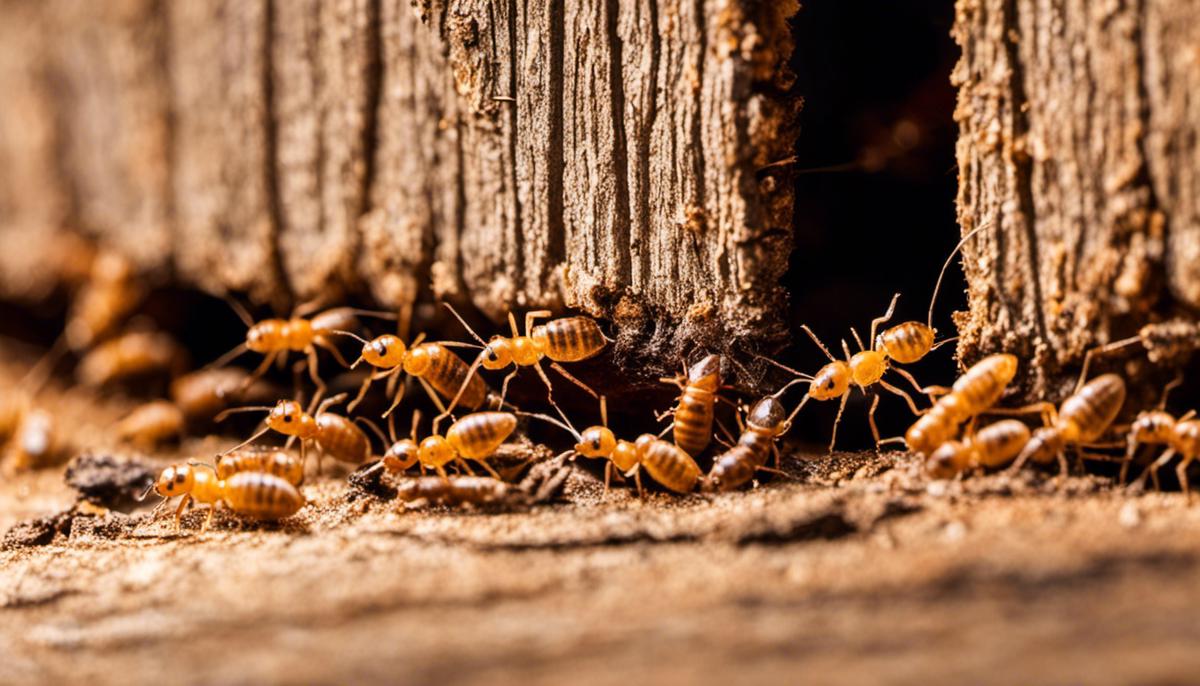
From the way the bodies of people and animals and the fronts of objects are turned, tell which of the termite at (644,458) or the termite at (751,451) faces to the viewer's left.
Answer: the termite at (644,458)

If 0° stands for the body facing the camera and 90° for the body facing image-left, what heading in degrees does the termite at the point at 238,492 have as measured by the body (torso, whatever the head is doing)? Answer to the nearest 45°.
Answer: approximately 90°

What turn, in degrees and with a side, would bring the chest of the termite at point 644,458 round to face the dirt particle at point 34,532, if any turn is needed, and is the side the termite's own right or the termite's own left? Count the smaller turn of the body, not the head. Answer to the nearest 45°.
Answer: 0° — it already faces it

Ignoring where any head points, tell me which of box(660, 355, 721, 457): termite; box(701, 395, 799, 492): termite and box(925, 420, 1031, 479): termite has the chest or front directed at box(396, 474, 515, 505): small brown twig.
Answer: box(925, 420, 1031, 479): termite

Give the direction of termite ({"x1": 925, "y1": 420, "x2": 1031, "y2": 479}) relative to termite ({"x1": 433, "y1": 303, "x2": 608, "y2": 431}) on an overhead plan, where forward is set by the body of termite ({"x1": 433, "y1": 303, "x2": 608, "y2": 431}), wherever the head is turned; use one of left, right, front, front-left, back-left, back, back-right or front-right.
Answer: back-left

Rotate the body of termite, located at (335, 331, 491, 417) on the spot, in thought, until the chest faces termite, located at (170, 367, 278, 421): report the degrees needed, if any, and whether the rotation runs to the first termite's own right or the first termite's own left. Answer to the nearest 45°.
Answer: approximately 45° to the first termite's own right

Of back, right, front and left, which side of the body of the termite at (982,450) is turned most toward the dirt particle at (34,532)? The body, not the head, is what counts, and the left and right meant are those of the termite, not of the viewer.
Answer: front

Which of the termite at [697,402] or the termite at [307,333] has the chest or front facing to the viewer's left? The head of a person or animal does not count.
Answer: the termite at [307,333]

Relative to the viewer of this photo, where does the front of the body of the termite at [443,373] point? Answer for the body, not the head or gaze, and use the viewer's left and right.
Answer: facing to the left of the viewer

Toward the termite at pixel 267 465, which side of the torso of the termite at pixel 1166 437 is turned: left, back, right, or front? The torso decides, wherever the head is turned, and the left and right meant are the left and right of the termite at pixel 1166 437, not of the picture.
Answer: front

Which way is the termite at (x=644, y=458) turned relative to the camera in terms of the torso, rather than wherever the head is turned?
to the viewer's left

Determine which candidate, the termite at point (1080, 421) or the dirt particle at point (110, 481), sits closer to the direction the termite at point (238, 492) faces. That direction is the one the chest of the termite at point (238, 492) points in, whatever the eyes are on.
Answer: the dirt particle

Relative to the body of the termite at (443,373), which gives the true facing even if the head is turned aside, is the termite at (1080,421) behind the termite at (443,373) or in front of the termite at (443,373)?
behind

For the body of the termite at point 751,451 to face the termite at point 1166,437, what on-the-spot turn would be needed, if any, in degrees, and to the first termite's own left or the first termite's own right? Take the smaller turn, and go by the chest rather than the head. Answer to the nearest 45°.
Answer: approximately 45° to the first termite's own right

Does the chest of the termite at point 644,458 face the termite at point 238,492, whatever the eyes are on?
yes

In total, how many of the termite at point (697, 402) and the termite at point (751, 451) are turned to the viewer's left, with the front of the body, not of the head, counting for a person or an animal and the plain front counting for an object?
0

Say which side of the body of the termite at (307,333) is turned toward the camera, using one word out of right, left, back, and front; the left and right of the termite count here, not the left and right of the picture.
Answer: left

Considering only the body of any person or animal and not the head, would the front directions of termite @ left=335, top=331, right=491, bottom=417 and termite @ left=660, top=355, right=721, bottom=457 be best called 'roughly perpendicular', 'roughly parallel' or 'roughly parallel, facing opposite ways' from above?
roughly perpendicular

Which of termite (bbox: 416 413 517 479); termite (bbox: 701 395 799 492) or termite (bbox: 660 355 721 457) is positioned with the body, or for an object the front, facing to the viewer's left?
termite (bbox: 416 413 517 479)

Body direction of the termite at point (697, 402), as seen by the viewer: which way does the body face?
away from the camera
